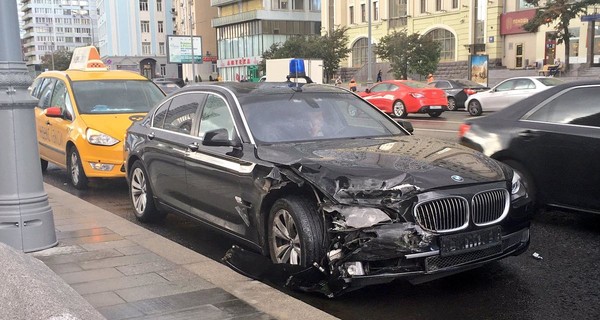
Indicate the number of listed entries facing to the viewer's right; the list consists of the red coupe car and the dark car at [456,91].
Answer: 0

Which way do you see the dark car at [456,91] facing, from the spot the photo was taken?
facing away from the viewer and to the left of the viewer

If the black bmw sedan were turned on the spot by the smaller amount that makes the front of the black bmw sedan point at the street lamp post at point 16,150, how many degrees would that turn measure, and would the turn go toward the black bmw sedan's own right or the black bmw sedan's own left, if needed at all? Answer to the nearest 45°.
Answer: approximately 135° to the black bmw sedan's own right

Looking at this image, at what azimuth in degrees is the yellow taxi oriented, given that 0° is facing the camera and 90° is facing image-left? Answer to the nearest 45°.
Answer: approximately 315°

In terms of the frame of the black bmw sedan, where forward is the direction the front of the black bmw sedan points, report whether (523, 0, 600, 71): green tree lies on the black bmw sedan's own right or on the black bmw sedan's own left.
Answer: on the black bmw sedan's own left

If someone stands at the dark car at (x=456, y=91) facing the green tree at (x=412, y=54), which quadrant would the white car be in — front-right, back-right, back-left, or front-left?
back-right

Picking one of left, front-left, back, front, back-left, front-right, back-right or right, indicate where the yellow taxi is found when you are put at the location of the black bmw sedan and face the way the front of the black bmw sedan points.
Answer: back

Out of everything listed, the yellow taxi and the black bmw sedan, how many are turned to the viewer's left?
0

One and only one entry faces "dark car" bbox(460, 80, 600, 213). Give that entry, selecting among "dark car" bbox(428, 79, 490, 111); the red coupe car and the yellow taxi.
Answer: the yellow taxi

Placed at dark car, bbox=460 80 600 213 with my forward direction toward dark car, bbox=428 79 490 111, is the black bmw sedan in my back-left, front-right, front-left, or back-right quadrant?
back-left
